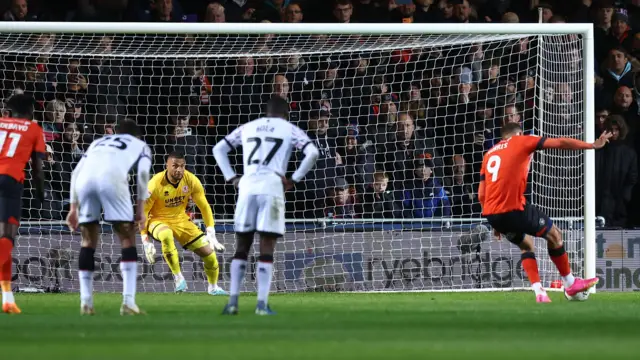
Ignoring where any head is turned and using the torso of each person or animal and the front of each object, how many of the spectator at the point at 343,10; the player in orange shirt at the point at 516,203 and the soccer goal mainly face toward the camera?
2

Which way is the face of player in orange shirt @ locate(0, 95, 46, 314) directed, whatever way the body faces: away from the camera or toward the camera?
away from the camera

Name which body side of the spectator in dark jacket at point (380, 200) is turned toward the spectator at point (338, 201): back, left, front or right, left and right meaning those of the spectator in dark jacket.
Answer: right

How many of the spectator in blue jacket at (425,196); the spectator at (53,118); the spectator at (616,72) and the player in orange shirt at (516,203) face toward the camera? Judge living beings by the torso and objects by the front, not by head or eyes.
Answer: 3

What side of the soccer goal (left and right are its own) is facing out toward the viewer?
front

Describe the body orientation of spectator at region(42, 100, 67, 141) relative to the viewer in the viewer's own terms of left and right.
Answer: facing the viewer

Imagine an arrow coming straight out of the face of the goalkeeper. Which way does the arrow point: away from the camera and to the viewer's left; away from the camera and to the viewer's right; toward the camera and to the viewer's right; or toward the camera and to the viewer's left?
toward the camera and to the viewer's right

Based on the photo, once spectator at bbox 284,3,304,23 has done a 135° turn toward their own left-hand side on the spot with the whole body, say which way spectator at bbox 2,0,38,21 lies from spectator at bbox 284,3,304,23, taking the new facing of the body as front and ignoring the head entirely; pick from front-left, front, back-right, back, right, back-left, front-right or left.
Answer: back-left
